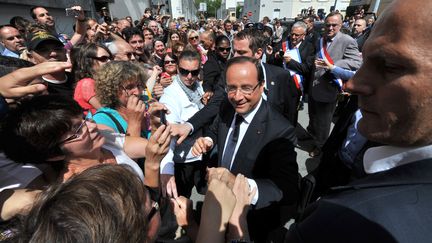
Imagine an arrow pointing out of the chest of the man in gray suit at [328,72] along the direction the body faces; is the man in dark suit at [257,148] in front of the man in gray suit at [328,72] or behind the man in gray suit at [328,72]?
in front

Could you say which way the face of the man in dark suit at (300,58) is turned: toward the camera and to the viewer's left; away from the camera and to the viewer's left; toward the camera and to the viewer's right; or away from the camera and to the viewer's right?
toward the camera and to the viewer's left

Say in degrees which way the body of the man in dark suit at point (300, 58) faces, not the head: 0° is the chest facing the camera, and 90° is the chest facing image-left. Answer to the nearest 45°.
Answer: approximately 45°

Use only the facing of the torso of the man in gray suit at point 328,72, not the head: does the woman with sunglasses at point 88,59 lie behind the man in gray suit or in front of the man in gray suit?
in front

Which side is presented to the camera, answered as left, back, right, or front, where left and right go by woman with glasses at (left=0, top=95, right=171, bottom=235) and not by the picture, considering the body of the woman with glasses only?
right

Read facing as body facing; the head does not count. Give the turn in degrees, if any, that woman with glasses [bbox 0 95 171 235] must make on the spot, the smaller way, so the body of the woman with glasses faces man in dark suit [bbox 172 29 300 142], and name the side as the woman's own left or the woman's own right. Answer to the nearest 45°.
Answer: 0° — they already face them

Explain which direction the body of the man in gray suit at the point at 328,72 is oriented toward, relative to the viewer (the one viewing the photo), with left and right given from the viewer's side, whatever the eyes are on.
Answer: facing the viewer and to the left of the viewer

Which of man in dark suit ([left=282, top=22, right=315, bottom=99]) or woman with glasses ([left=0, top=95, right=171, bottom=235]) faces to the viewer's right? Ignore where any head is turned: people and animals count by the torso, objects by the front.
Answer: the woman with glasses

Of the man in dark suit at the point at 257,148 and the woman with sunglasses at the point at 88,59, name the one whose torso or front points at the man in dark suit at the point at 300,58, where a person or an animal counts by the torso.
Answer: the woman with sunglasses

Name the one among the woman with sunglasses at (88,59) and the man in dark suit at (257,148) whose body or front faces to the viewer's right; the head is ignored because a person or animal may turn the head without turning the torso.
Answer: the woman with sunglasses

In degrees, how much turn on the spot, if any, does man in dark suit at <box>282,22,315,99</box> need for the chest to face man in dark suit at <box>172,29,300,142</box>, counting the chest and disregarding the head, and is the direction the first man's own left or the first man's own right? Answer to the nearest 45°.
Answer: approximately 45° to the first man's own left

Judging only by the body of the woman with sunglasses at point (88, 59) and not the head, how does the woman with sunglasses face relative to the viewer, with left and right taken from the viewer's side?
facing to the right of the viewer

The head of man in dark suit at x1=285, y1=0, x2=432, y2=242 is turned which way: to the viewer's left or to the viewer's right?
to the viewer's left
